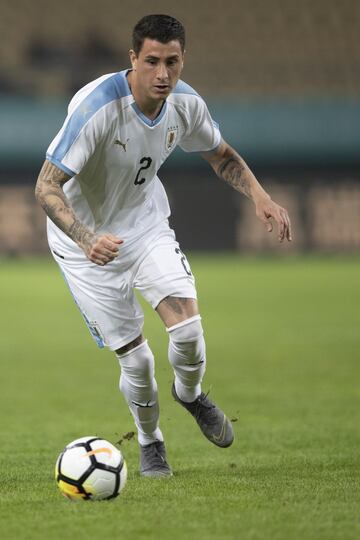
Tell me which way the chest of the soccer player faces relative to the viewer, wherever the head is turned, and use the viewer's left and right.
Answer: facing the viewer and to the right of the viewer
